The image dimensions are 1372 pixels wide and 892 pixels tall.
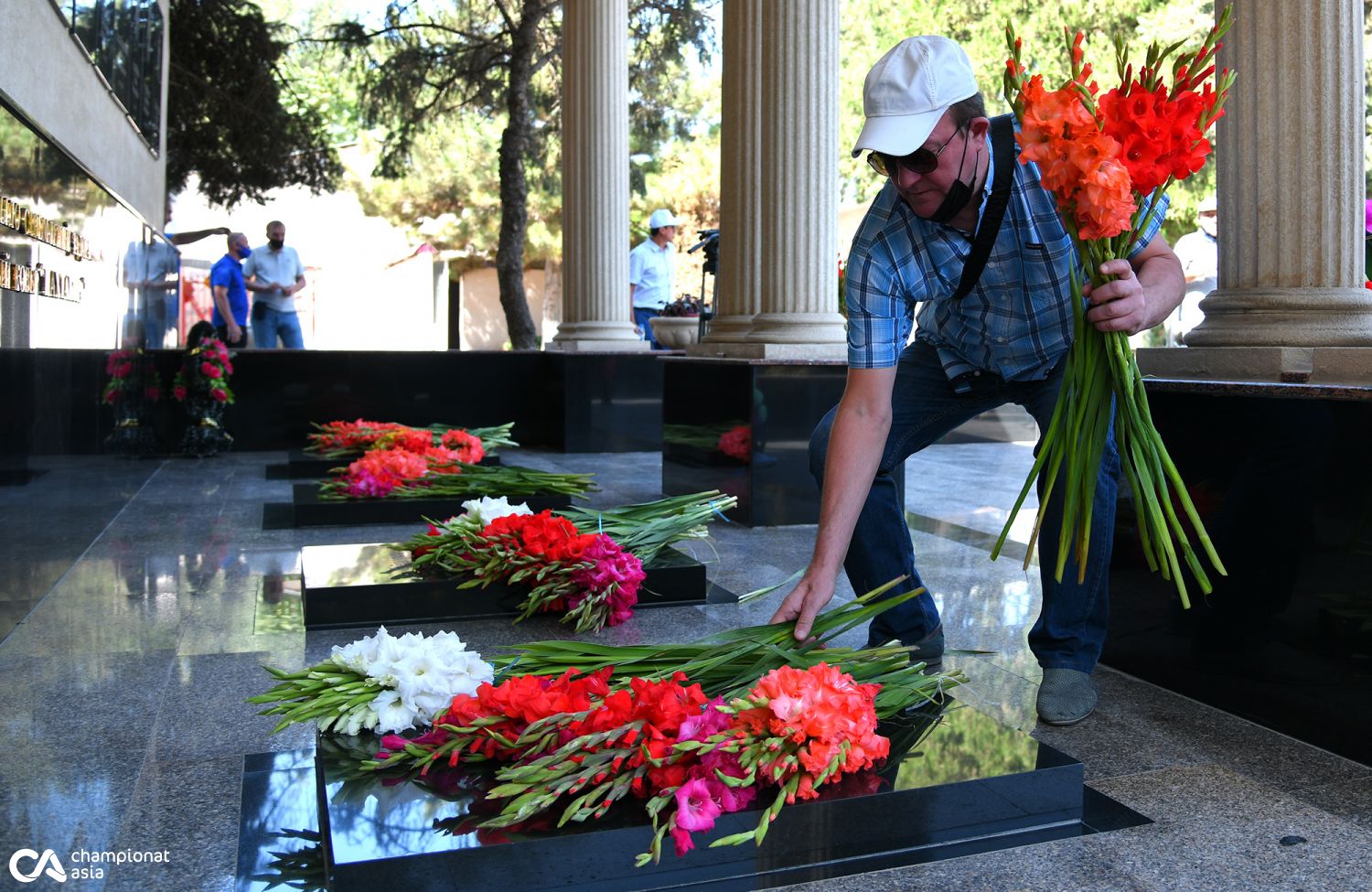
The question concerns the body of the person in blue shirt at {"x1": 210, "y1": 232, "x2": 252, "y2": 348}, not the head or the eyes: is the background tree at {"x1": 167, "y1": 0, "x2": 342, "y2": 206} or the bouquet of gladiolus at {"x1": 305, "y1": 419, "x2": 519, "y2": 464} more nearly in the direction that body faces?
the bouquet of gladiolus

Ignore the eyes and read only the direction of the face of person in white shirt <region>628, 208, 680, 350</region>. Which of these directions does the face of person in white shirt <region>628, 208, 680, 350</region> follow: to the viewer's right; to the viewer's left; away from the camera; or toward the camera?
to the viewer's right

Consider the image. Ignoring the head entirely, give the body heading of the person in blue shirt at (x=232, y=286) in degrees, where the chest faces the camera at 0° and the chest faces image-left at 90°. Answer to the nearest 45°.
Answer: approximately 315°

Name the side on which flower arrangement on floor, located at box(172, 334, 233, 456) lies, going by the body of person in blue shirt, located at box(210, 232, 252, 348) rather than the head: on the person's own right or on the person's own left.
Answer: on the person's own right
